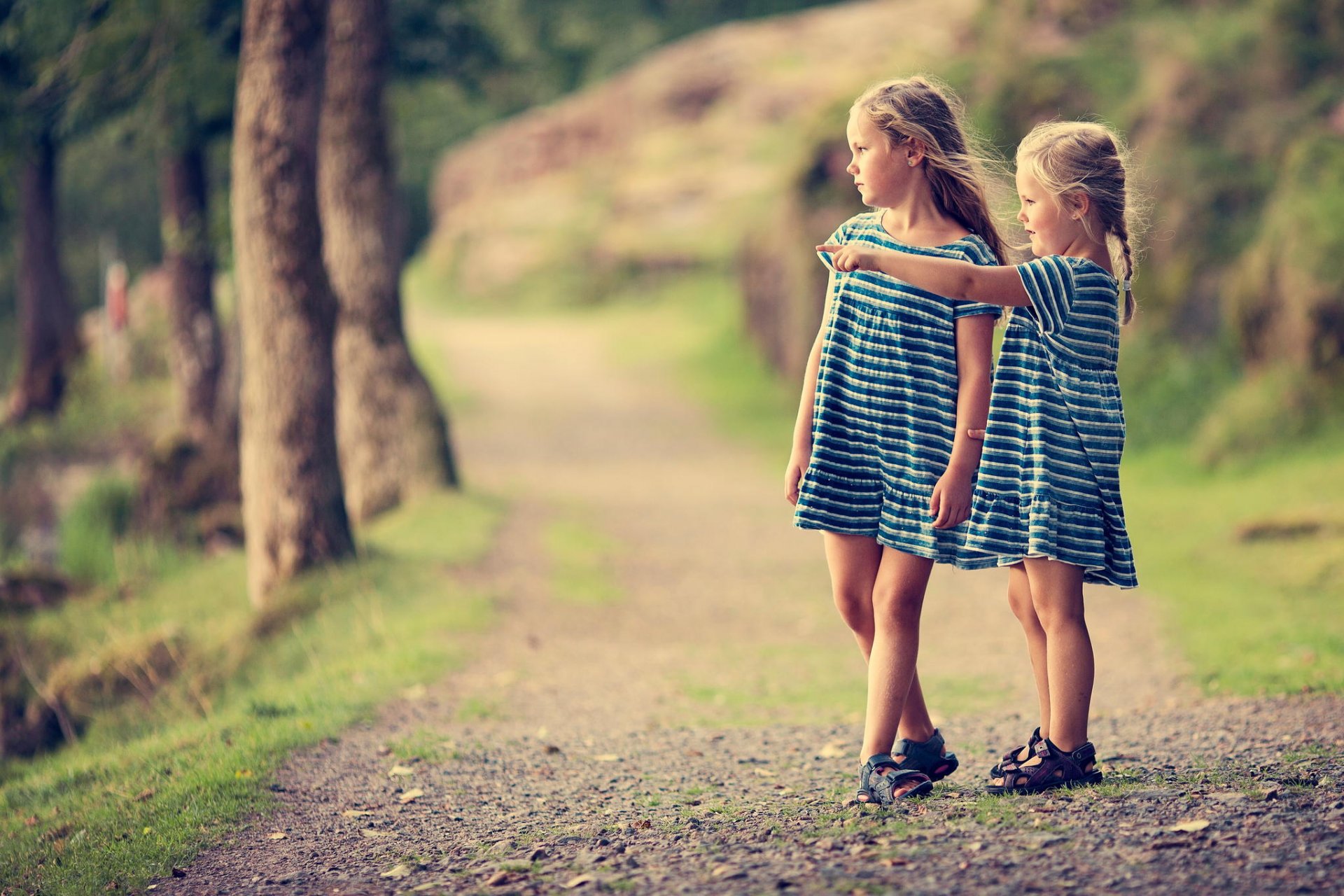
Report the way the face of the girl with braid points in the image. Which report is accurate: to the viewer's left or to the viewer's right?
to the viewer's left

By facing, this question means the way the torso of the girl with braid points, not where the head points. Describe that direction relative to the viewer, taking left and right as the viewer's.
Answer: facing to the left of the viewer

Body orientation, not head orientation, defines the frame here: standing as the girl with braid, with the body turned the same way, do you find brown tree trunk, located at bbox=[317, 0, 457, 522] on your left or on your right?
on your right

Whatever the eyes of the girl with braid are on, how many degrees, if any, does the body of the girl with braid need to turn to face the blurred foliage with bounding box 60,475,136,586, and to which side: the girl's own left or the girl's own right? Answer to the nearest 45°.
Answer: approximately 45° to the girl's own right

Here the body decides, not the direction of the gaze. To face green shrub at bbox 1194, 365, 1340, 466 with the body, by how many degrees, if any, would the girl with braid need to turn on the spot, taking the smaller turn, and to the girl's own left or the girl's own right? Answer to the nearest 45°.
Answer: approximately 90° to the girl's own right

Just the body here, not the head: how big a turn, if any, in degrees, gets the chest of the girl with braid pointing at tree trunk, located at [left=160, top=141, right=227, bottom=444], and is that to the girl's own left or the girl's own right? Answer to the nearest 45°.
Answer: approximately 45° to the girl's own right
